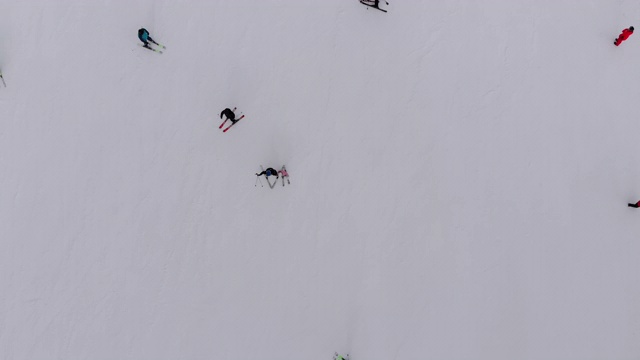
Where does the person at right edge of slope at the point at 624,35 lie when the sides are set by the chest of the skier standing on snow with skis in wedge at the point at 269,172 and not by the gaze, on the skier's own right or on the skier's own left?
on the skier's own left

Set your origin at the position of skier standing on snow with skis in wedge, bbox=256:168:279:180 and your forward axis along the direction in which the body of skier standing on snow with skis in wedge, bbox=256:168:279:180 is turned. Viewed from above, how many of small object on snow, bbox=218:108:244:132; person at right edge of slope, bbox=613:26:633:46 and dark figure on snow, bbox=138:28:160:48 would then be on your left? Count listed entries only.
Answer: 1

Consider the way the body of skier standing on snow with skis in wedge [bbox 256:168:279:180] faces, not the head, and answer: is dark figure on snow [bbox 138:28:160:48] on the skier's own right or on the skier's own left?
on the skier's own right

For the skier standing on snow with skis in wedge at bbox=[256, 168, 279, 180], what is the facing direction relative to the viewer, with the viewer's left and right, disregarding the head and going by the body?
facing the viewer

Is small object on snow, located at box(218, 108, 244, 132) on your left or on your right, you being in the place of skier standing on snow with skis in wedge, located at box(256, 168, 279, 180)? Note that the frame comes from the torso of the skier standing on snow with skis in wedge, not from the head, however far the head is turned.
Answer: on your right
